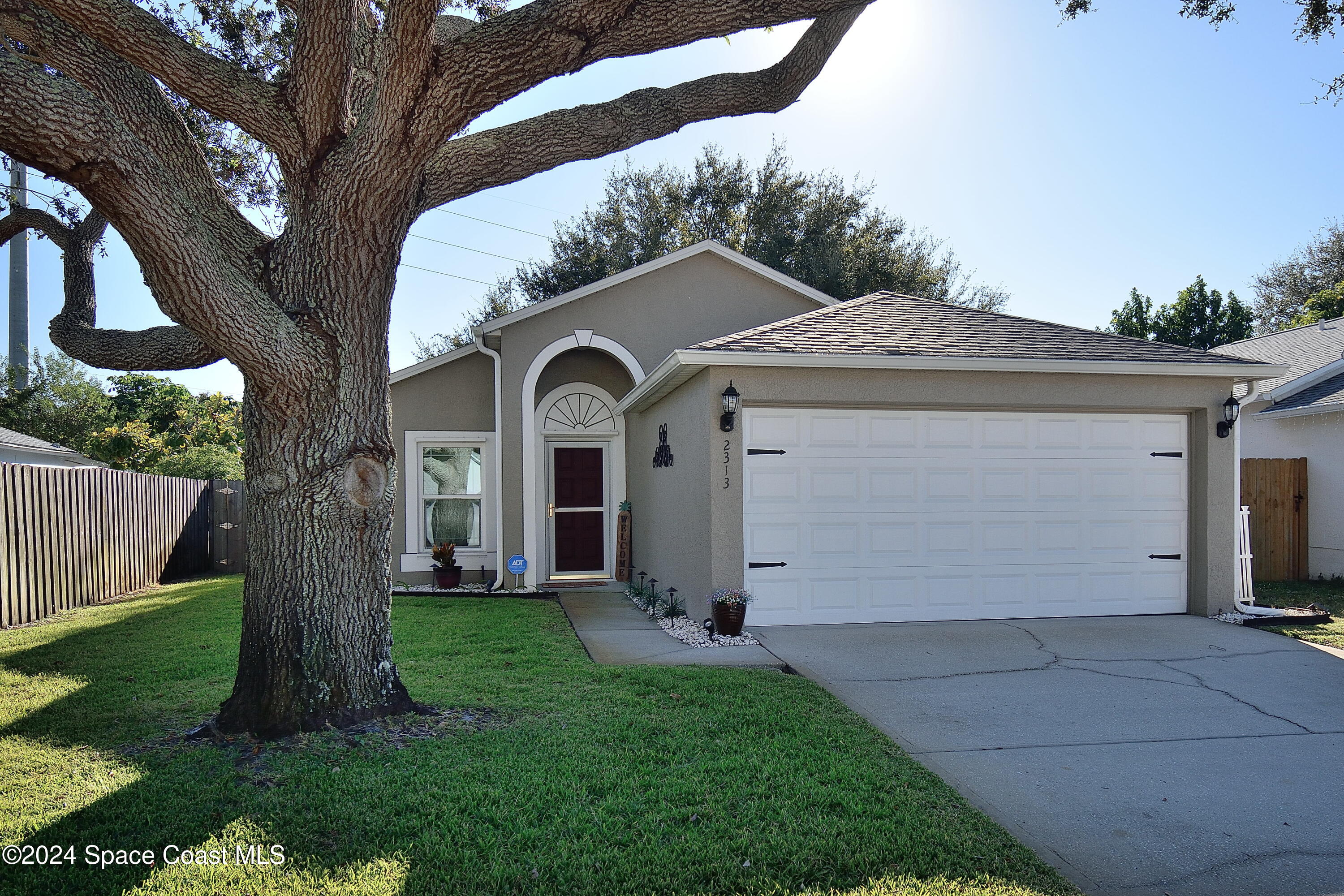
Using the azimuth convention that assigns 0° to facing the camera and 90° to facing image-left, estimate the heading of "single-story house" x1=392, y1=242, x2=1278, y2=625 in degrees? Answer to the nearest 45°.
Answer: approximately 0°

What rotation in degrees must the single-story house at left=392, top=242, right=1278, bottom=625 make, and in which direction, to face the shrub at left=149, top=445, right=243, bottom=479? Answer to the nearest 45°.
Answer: approximately 135° to its right

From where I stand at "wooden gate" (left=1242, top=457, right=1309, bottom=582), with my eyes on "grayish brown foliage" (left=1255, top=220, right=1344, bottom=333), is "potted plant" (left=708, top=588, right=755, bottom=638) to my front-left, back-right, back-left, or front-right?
back-left

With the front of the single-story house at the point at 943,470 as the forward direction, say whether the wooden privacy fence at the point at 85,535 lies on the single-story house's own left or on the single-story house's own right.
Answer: on the single-story house's own right
